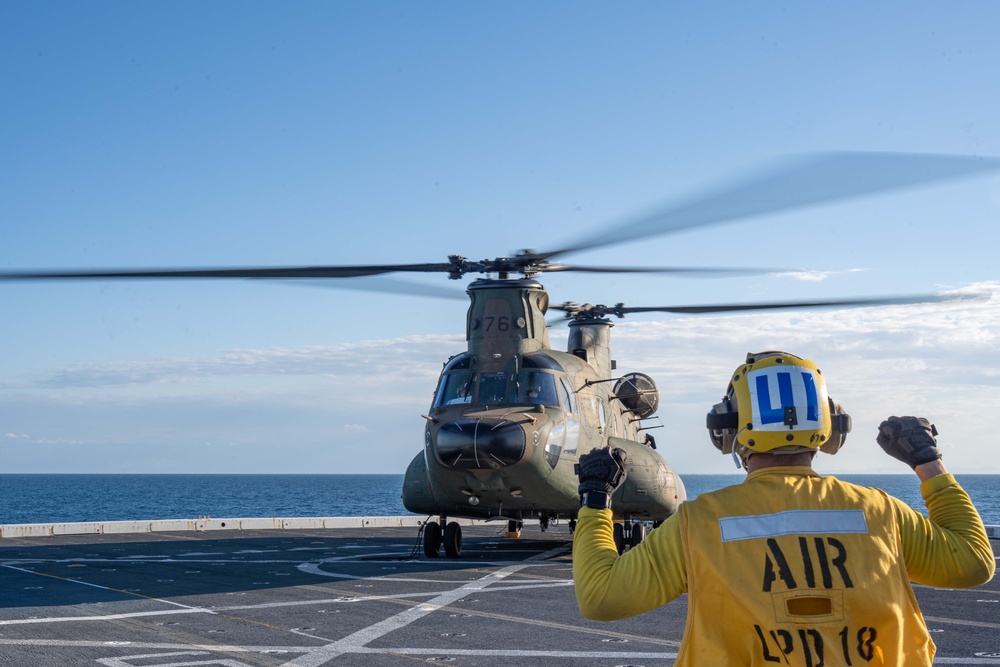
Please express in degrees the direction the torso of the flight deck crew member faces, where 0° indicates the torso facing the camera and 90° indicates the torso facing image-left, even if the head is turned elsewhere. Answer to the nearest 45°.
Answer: approximately 180°
